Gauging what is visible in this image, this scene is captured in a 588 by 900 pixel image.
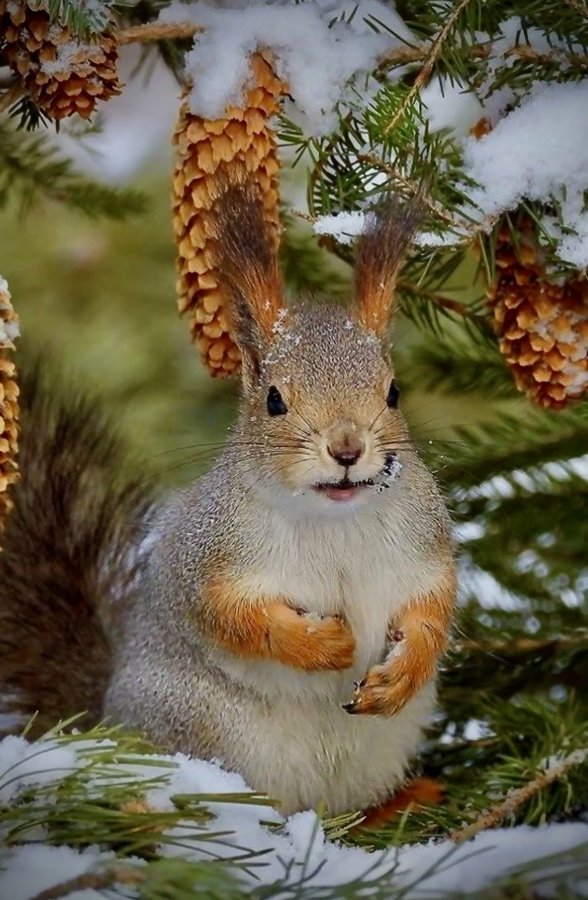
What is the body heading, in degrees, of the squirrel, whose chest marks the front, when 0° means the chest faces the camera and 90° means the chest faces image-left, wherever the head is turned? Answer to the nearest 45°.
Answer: approximately 315°
